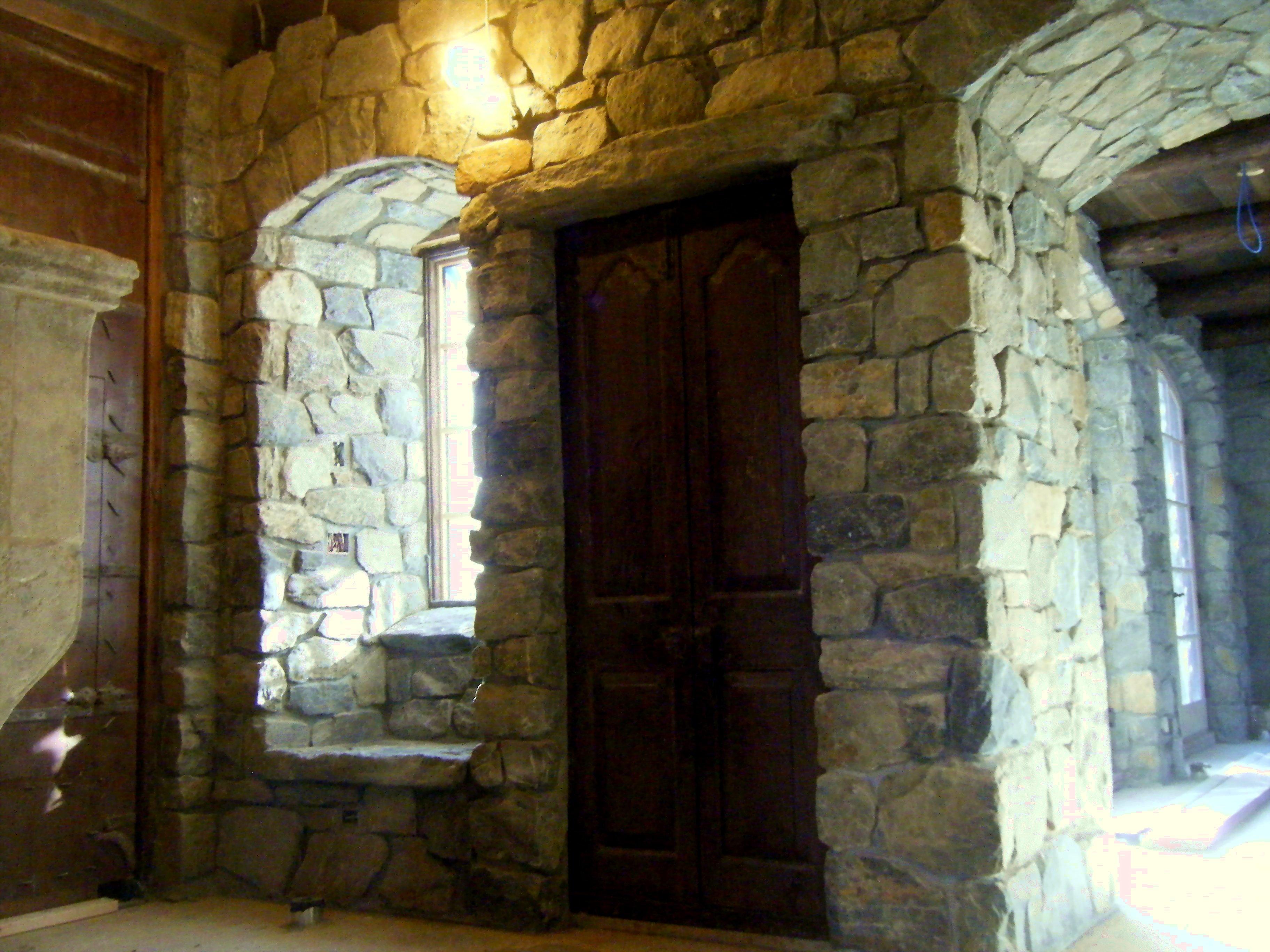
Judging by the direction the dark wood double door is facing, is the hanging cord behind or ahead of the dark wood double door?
behind

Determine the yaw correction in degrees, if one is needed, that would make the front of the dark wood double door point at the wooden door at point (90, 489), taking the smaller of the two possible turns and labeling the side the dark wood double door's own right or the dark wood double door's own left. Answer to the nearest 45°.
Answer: approximately 45° to the dark wood double door's own right

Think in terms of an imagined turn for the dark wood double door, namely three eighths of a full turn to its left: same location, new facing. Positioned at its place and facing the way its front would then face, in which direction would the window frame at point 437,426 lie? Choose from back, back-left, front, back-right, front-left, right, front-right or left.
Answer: back-left

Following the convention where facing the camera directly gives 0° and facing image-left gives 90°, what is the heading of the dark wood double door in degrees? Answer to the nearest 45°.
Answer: approximately 45°

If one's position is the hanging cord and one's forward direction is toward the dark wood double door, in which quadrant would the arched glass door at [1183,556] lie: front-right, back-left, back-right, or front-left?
back-right

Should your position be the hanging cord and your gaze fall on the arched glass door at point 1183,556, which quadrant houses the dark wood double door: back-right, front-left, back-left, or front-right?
back-left

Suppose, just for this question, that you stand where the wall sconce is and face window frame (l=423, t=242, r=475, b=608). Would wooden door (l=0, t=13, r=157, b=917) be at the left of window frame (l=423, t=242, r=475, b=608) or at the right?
left

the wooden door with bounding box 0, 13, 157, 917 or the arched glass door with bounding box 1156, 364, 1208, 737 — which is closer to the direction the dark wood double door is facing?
the wooden door
